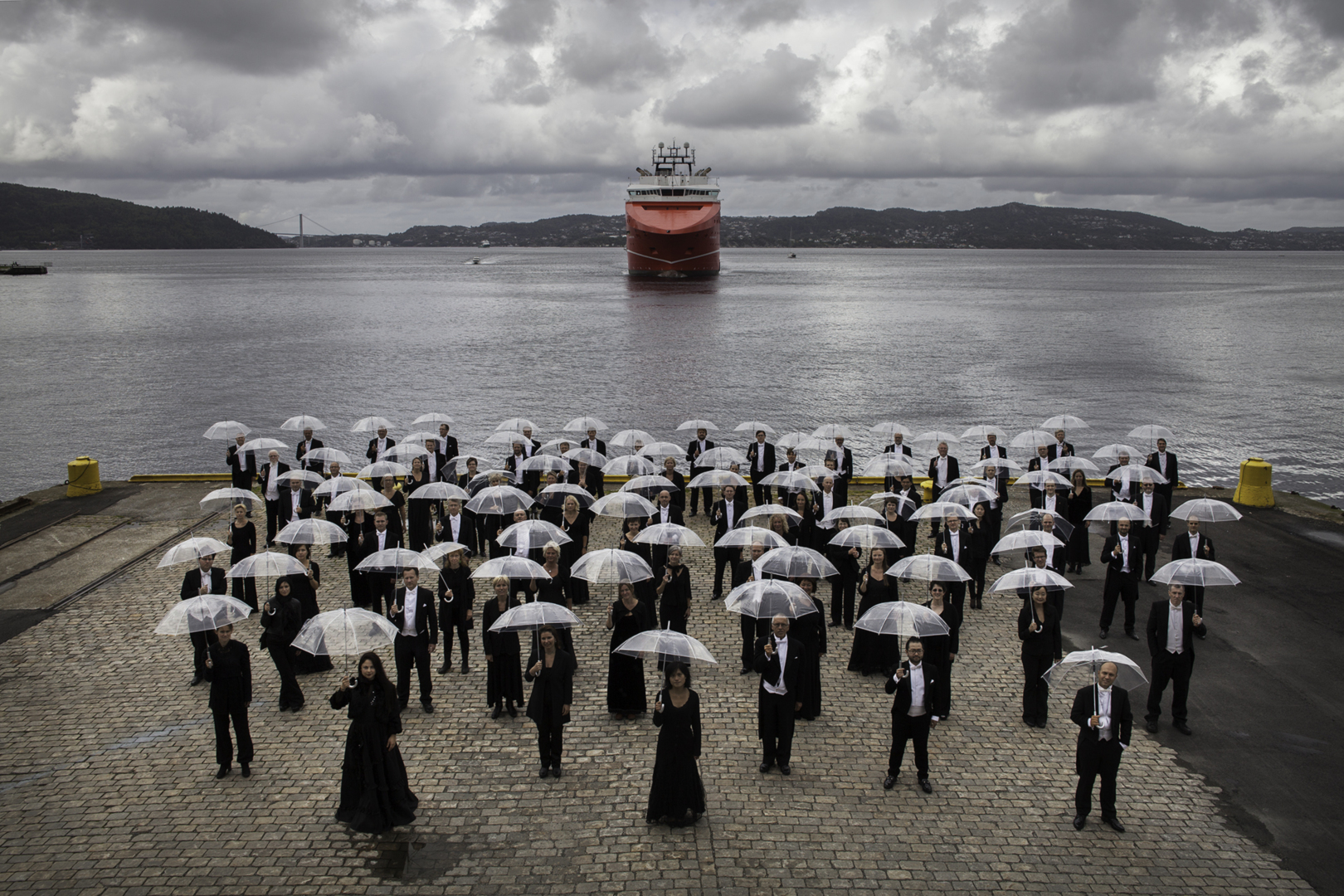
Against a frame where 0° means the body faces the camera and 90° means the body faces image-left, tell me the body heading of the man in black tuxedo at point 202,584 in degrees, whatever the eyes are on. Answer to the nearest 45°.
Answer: approximately 0°

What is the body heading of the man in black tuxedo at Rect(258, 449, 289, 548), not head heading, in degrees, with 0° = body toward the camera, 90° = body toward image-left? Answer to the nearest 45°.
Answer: approximately 0°

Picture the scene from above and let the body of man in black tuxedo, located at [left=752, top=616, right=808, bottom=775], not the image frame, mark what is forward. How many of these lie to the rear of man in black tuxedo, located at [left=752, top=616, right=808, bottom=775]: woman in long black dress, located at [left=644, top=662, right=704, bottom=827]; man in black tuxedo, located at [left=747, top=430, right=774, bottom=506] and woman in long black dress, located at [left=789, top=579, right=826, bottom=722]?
2

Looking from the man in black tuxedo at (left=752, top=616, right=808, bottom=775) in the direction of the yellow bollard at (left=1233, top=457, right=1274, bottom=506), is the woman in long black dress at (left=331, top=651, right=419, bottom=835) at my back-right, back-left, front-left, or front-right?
back-left

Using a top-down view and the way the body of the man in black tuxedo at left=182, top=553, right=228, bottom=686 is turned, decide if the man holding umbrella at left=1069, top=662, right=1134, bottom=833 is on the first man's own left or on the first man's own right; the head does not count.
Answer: on the first man's own left

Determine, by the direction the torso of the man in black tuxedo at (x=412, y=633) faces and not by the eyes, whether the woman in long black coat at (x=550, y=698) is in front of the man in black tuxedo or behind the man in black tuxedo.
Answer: in front

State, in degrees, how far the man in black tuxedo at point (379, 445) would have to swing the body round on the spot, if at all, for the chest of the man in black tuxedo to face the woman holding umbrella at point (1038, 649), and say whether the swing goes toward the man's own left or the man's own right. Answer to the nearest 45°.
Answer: approximately 45° to the man's own left

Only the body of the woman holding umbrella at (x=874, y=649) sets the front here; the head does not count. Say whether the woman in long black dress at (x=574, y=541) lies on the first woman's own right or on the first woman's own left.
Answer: on the first woman's own right
